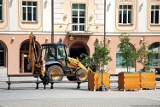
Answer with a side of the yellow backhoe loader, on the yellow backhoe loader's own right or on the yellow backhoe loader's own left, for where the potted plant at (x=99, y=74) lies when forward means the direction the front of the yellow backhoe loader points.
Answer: on the yellow backhoe loader's own right

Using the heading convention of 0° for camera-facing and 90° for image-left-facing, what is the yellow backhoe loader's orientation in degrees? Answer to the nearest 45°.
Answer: approximately 270°
